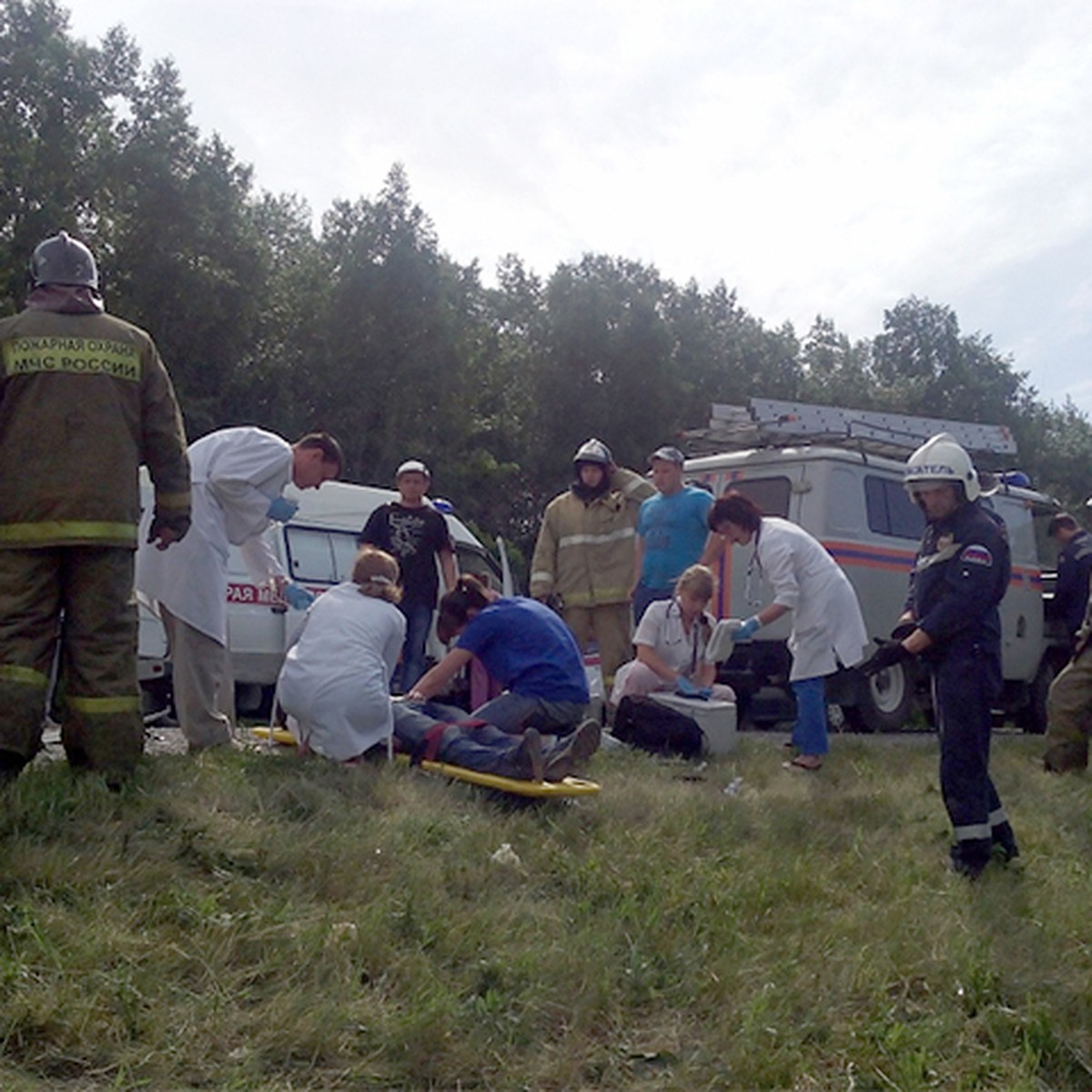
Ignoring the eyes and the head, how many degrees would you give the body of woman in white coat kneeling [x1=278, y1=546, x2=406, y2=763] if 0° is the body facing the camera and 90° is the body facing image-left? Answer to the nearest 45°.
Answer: approximately 225°

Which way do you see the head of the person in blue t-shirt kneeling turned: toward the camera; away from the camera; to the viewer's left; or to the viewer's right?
to the viewer's left

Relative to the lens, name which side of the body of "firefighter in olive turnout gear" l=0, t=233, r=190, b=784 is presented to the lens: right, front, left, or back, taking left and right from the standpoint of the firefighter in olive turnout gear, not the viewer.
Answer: back

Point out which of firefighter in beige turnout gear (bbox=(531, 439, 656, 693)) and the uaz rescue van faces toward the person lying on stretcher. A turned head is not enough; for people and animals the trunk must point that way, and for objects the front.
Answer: the firefighter in beige turnout gear

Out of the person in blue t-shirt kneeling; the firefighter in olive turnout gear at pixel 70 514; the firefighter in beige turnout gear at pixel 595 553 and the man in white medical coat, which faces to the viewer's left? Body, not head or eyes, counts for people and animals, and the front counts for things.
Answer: the person in blue t-shirt kneeling

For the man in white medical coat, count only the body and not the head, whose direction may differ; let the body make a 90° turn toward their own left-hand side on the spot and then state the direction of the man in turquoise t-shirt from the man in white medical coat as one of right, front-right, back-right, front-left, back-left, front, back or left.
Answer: front-right

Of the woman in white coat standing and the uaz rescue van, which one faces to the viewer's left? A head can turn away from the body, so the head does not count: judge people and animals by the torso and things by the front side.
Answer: the woman in white coat standing

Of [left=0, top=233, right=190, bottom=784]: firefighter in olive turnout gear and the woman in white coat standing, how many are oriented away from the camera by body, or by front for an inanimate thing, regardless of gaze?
1

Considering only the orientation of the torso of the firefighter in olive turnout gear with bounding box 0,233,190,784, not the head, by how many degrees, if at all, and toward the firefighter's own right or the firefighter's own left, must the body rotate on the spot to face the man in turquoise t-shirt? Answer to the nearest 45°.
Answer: approximately 45° to the firefighter's own right

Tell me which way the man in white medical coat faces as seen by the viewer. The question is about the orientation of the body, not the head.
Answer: to the viewer's right

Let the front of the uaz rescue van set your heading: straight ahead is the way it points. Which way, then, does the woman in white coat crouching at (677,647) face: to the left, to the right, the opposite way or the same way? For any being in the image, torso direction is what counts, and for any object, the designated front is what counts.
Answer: to the right

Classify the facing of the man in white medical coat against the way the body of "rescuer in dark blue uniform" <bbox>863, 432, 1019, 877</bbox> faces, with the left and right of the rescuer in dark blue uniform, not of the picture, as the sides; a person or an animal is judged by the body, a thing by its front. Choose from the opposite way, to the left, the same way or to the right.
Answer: the opposite way

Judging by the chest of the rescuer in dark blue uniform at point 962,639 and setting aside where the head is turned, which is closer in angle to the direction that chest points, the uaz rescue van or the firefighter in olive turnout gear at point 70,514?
the firefighter in olive turnout gear

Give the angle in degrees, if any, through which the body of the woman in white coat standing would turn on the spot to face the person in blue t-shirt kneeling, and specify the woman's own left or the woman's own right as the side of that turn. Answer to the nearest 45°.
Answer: approximately 45° to the woman's own left

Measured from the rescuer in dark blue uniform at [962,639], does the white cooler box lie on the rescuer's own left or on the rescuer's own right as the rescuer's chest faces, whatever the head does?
on the rescuer's own right

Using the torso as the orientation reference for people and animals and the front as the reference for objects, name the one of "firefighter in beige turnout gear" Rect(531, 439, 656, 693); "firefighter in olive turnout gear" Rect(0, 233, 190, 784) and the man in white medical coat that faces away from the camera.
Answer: "firefighter in olive turnout gear" Rect(0, 233, 190, 784)
